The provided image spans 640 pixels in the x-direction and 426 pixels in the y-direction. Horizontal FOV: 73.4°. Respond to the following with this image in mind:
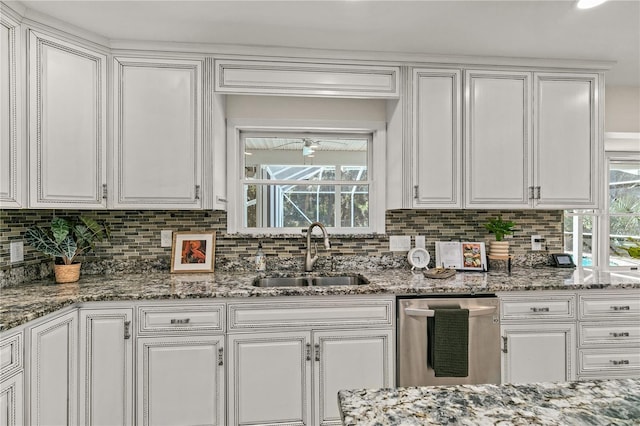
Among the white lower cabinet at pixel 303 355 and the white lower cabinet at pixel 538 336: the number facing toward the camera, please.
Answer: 2

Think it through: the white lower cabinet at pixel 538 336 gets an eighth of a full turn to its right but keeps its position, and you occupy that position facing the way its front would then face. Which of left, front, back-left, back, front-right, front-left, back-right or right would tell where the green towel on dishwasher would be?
front

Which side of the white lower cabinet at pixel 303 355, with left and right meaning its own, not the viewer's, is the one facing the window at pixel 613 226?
left

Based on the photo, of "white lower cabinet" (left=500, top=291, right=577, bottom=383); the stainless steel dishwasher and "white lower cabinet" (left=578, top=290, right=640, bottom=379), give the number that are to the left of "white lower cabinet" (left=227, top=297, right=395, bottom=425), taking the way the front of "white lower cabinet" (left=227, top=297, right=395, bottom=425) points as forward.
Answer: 3

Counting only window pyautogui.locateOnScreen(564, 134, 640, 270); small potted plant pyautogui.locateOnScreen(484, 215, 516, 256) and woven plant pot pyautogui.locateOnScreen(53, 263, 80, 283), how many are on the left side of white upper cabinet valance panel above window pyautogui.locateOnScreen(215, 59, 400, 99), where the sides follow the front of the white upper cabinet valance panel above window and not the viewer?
2
